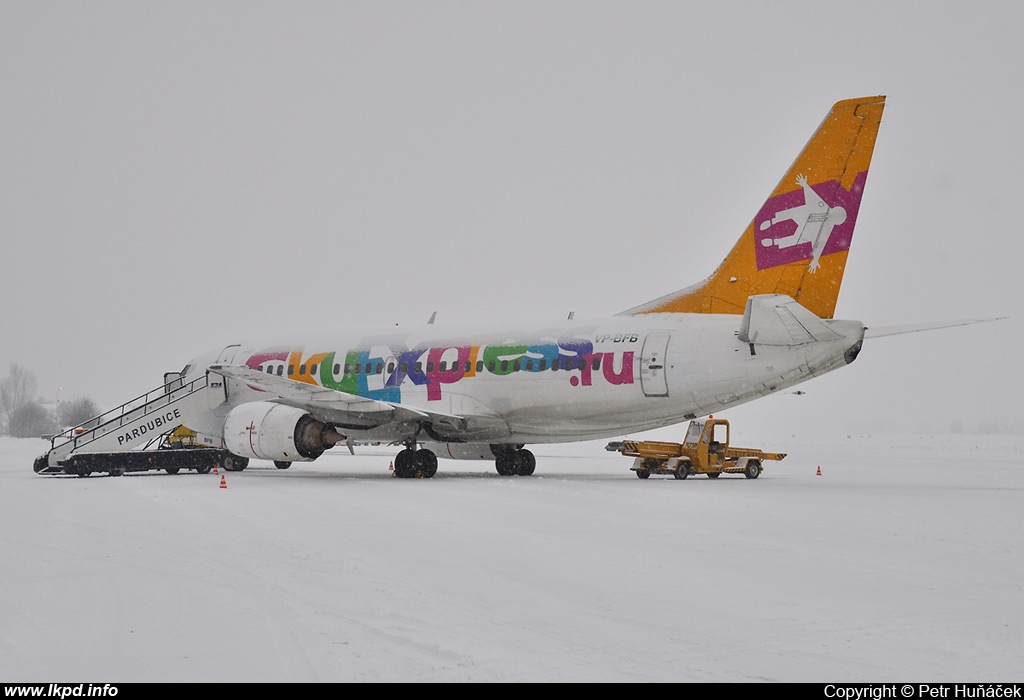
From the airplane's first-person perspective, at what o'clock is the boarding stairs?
The boarding stairs is roughly at 11 o'clock from the airplane.

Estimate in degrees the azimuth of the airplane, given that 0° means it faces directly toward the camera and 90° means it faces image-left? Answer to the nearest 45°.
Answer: approximately 135°

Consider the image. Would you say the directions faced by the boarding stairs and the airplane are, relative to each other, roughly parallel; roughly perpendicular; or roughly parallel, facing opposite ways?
roughly perpendicular

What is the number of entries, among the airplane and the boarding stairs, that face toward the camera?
0
